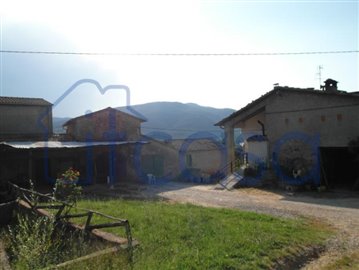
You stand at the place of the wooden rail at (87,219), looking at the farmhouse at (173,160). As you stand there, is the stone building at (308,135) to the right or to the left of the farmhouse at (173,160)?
right

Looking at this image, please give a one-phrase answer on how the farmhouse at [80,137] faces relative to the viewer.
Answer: facing the viewer

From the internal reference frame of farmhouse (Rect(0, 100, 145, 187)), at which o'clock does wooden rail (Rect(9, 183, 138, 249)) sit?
The wooden rail is roughly at 12 o'clock from the farmhouse.

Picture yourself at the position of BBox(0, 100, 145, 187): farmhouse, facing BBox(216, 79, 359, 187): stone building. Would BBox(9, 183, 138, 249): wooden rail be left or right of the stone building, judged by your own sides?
right

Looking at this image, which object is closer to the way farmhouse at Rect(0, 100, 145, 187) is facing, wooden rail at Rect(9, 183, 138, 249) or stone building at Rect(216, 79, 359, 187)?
the wooden rail

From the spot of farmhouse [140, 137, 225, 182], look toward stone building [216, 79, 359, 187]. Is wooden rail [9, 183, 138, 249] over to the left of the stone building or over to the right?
right

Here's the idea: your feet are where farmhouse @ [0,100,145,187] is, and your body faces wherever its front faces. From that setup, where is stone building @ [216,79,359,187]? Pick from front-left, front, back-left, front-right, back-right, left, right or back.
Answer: front-left

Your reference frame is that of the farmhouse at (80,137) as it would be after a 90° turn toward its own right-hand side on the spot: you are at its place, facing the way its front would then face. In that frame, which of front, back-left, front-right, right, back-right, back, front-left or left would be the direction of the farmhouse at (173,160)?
back
